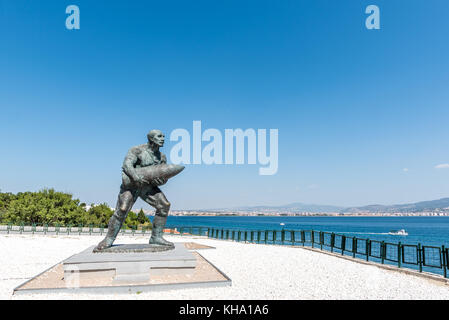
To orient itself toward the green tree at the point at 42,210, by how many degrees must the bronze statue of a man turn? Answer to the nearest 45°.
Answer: approximately 135° to its left

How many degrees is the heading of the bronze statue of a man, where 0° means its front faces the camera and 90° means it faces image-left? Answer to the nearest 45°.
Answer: approximately 315°
